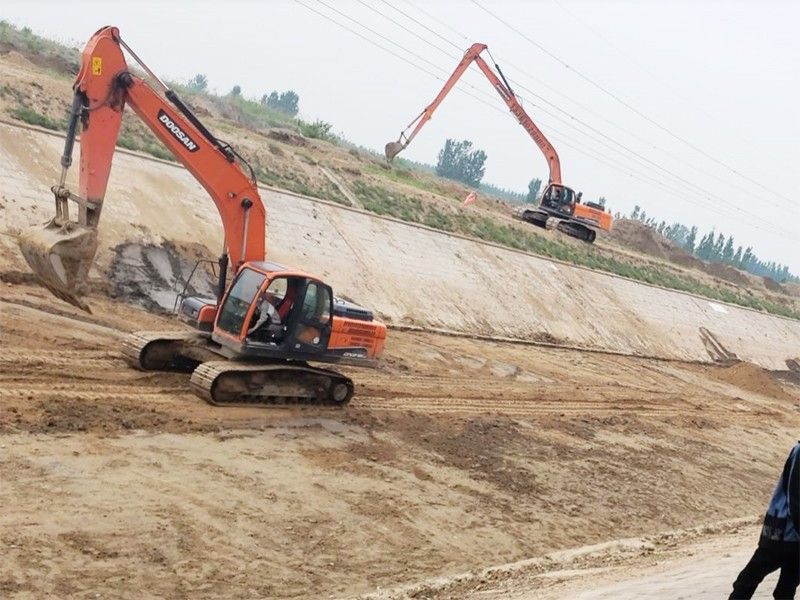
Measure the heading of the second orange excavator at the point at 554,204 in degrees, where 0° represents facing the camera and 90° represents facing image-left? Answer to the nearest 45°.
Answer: approximately 90°

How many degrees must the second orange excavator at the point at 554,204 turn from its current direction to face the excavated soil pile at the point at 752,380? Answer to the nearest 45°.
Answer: approximately 135° to its left

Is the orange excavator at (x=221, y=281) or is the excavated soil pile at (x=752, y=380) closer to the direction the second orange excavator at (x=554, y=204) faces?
the orange excavator

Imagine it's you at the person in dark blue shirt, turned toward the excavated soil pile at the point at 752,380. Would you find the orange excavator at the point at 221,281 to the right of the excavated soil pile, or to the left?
left

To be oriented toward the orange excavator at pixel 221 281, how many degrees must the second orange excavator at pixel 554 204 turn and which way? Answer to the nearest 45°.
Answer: approximately 90° to its left
